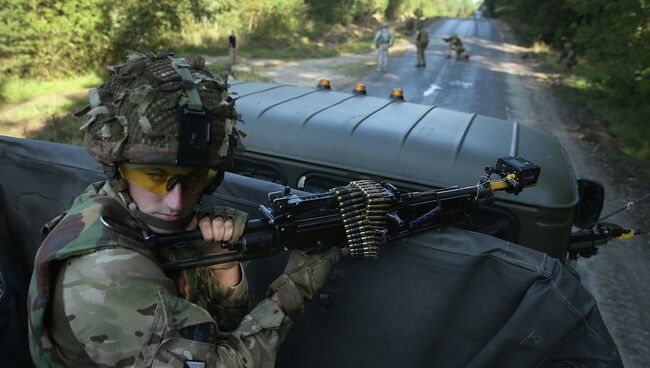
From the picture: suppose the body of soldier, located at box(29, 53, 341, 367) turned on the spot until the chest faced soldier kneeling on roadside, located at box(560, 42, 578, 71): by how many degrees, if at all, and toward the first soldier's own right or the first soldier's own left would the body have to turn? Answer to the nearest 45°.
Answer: approximately 90° to the first soldier's own left

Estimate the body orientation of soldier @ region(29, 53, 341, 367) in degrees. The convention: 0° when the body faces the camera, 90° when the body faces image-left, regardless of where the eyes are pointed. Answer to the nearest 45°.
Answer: approximately 315°

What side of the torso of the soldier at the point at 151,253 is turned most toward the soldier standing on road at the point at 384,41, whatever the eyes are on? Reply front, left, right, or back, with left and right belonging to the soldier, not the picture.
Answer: left

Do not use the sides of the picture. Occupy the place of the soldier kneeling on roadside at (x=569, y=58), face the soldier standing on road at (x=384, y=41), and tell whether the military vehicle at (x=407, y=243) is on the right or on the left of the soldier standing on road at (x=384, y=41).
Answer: left
